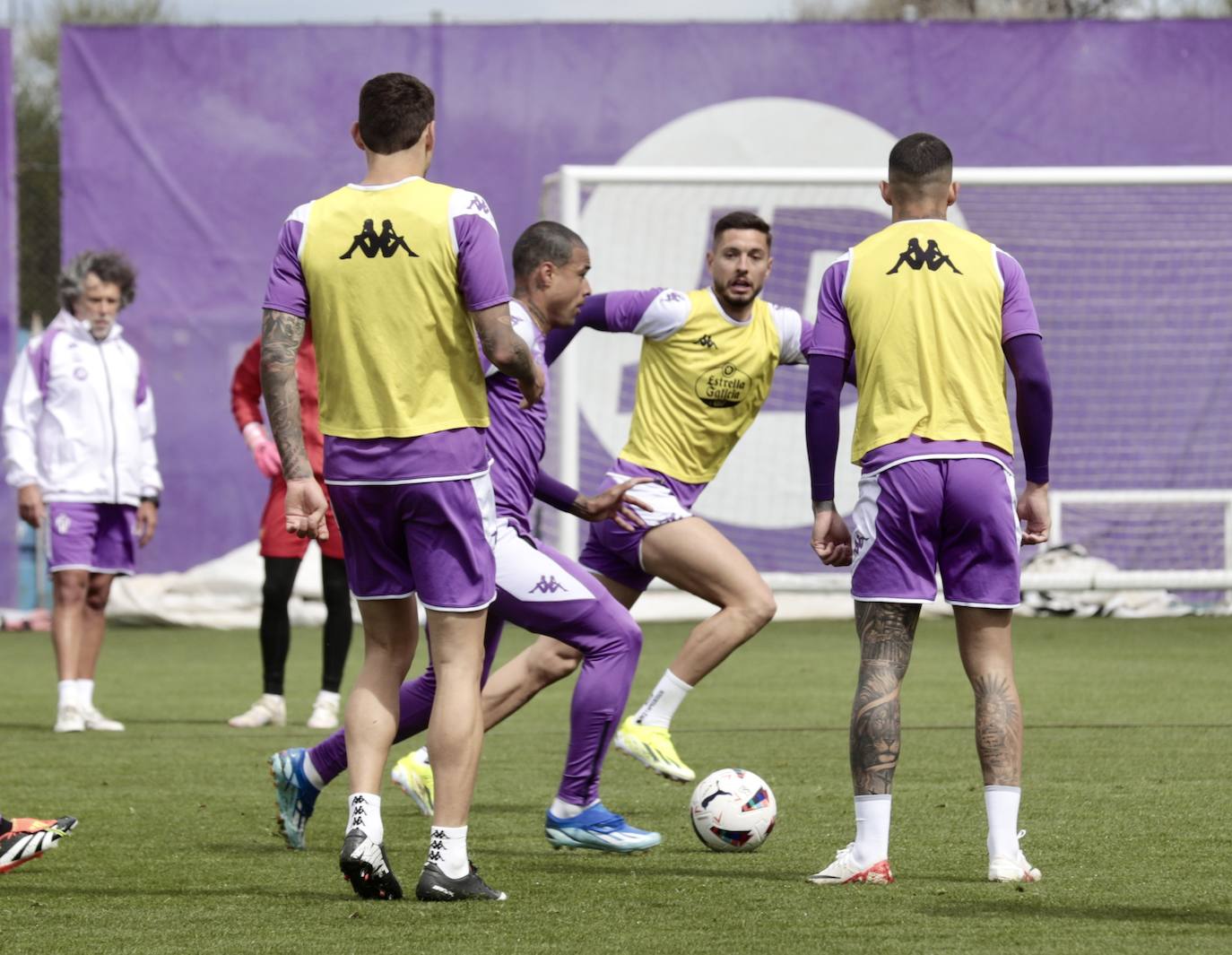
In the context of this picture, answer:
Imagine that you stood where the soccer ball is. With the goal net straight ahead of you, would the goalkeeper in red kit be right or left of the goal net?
left

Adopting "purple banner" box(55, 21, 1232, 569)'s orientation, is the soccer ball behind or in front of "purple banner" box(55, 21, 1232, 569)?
in front

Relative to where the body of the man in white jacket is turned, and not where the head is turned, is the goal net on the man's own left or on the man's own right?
on the man's own left

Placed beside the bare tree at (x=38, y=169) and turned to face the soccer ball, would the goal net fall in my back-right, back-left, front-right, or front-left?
front-left

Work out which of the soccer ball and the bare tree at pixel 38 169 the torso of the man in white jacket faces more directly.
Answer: the soccer ball

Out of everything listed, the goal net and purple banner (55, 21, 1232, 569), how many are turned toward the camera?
2

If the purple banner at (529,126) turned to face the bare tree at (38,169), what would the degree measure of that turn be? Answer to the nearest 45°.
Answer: approximately 90° to its right

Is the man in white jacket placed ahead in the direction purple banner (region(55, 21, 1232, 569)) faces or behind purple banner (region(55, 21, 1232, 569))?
ahead

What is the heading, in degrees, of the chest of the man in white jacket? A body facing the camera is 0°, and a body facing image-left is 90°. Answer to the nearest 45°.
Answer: approximately 315°

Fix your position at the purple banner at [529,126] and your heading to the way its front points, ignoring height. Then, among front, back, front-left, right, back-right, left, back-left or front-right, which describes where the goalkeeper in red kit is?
front

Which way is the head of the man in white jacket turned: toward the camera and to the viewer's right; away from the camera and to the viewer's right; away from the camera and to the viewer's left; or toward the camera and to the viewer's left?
toward the camera and to the viewer's right

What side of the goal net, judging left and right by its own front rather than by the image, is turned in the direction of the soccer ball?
front

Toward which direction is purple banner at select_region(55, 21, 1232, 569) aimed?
toward the camera

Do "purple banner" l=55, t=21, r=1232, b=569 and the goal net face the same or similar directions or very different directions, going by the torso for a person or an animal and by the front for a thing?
same or similar directions

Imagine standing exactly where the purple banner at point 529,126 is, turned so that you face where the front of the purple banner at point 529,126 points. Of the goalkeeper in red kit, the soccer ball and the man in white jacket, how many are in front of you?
3
